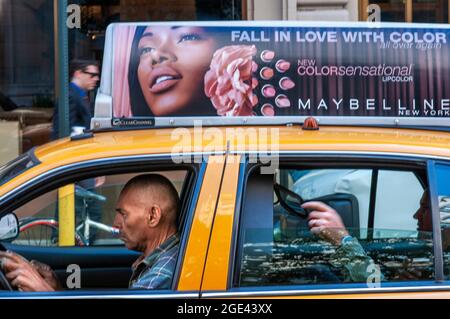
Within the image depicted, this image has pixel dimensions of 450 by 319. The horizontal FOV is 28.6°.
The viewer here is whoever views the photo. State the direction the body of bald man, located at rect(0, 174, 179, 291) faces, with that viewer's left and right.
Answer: facing to the left of the viewer

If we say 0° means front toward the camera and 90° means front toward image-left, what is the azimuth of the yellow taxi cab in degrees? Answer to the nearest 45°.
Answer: approximately 90°

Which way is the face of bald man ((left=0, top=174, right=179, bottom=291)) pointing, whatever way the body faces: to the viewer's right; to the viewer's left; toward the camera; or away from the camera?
to the viewer's left
